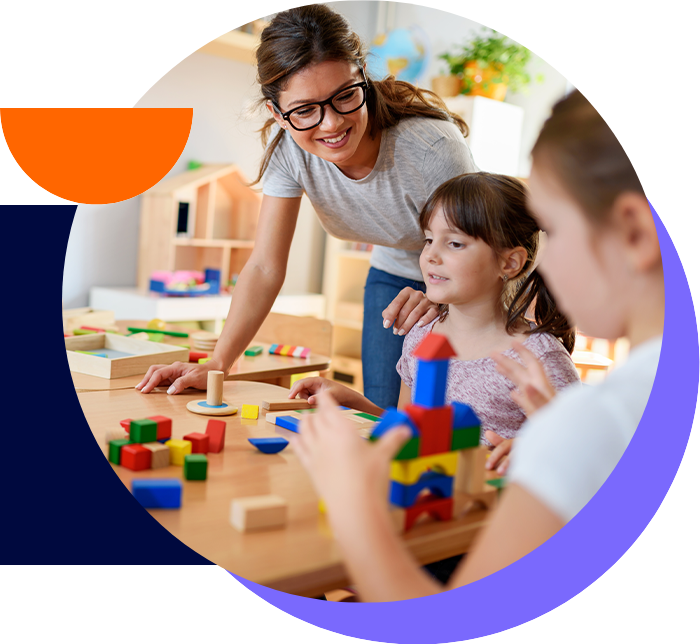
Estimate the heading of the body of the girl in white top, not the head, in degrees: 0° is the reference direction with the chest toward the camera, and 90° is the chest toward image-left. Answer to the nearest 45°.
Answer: approximately 135°

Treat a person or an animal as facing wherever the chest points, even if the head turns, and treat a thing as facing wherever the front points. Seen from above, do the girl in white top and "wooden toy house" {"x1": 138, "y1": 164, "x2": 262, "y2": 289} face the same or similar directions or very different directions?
very different directions

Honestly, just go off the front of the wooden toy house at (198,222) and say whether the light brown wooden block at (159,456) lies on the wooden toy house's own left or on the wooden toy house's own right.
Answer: on the wooden toy house's own right

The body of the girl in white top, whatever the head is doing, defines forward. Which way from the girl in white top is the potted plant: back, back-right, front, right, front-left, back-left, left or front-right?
front-right

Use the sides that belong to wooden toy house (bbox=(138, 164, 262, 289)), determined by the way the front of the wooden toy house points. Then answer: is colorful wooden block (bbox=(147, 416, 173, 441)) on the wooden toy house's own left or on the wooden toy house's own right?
on the wooden toy house's own right

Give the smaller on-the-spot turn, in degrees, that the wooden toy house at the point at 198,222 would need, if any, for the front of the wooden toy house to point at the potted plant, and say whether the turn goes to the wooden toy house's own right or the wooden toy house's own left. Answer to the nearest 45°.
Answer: approximately 45° to the wooden toy house's own left

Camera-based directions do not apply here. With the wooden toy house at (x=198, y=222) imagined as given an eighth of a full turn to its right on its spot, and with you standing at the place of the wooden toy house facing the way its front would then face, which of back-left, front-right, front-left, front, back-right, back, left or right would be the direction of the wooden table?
front

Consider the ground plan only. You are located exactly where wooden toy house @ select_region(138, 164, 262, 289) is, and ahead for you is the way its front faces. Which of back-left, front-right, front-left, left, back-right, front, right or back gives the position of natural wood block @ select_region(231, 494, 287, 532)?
front-right

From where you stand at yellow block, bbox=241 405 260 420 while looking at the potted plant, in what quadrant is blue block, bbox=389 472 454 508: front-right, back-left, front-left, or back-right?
back-right

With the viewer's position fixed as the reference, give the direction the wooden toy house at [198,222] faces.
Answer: facing the viewer and to the right of the viewer

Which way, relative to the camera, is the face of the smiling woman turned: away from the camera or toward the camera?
toward the camera
